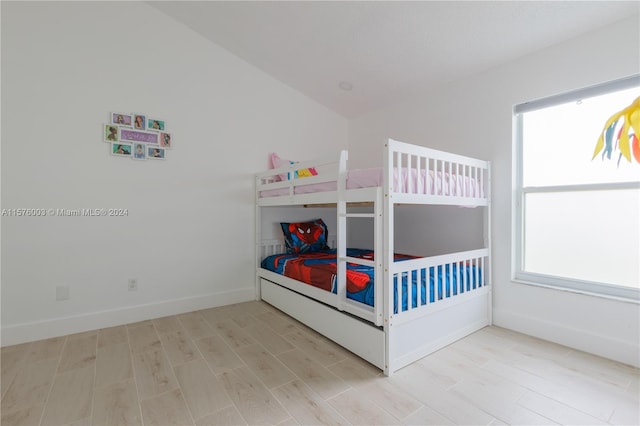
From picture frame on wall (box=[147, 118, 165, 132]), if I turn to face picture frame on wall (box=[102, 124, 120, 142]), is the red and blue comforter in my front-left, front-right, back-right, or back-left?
back-left

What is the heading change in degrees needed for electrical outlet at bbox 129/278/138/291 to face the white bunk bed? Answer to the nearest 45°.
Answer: approximately 45° to its left

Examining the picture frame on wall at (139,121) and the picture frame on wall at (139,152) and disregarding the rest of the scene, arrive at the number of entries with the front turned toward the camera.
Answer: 2
